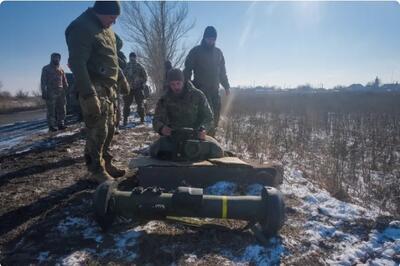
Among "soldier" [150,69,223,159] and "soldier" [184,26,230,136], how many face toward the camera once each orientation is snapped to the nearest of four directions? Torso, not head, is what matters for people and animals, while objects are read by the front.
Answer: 2

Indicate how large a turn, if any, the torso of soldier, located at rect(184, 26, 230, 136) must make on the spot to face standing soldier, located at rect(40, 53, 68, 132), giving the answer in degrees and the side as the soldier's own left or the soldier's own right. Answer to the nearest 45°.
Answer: approximately 135° to the soldier's own right

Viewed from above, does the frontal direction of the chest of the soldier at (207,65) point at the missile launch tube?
yes

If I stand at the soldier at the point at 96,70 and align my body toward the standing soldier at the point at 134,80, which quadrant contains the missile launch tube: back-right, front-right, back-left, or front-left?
back-right

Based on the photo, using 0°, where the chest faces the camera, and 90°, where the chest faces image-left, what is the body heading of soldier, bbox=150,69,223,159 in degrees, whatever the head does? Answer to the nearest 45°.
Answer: approximately 0°

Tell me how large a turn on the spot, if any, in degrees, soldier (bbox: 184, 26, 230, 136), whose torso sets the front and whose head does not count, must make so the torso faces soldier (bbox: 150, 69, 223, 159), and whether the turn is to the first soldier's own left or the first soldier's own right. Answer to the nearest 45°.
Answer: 0° — they already face them

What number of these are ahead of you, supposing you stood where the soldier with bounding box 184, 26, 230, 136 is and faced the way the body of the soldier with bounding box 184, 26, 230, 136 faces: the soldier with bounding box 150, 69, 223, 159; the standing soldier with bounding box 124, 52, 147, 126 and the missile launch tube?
2

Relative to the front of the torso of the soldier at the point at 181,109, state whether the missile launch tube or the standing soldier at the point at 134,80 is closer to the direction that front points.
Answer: the missile launch tube

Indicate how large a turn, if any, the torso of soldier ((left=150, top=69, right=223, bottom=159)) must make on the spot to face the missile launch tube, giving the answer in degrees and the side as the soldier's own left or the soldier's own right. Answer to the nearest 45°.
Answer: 0° — they already face it

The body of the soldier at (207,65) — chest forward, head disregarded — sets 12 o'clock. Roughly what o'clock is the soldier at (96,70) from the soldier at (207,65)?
the soldier at (96,70) is roughly at 1 o'clock from the soldier at (207,65).
